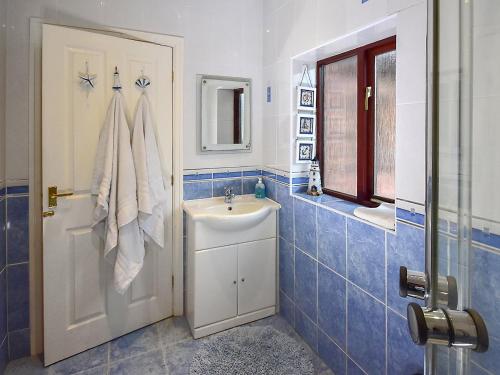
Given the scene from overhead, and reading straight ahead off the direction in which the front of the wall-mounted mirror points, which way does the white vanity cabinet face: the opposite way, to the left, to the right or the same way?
the same way

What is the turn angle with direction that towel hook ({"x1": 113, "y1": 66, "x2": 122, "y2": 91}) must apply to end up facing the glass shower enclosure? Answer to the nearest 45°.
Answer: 0° — it already faces it

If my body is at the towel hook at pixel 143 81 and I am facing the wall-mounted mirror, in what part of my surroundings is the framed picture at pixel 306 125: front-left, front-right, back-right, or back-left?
front-right

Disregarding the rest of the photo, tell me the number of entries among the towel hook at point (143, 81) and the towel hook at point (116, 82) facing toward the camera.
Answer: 2

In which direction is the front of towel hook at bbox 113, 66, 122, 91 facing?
toward the camera

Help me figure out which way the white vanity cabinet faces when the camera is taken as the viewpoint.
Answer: facing the viewer and to the right of the viewer

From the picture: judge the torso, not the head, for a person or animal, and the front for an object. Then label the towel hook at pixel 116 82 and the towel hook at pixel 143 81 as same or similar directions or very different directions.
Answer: same or similar directions

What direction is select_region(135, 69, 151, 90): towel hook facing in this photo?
toward the camera

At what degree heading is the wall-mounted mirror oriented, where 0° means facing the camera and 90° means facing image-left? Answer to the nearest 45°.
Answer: approximately 315°
